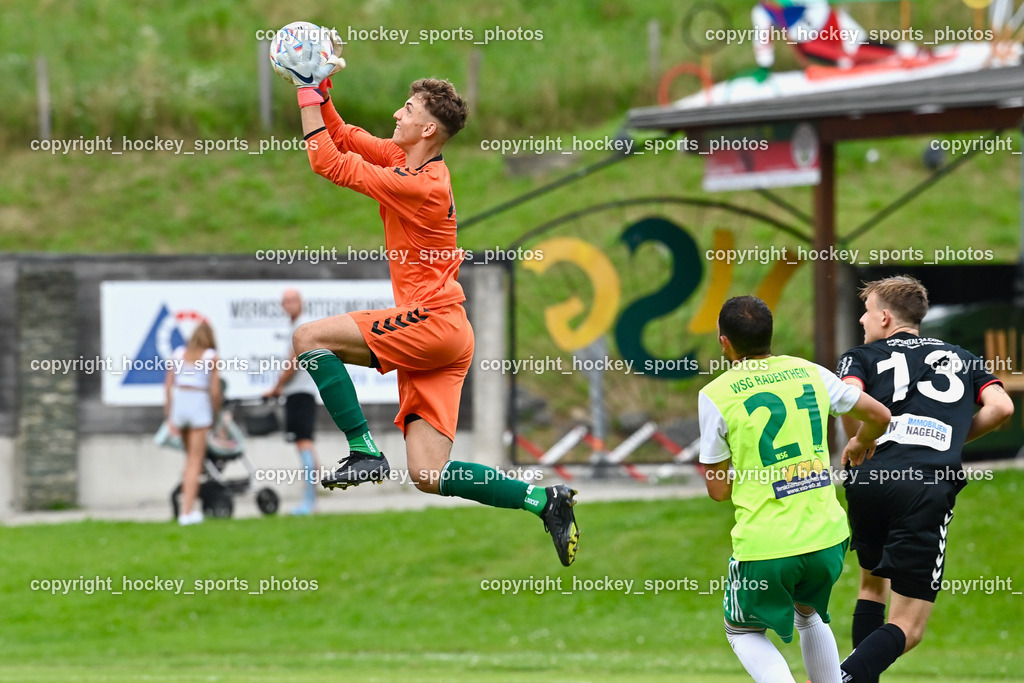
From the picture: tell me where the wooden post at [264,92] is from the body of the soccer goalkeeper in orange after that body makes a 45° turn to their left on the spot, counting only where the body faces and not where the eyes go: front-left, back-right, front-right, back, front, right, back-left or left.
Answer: back-right

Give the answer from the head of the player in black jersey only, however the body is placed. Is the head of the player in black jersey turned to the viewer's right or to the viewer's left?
to the viewer's left

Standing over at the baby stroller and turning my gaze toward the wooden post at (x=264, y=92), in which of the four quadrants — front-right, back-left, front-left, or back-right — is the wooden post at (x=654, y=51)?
front-right

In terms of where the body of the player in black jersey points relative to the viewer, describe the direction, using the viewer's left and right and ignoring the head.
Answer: facing away from the viewer and to the left of the viewer

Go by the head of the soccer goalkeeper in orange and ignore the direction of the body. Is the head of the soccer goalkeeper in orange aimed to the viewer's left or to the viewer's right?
to the viewer's left
